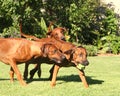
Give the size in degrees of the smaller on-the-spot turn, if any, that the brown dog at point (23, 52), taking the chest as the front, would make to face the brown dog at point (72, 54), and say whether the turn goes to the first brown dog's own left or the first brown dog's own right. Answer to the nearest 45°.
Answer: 0° — it already faces it

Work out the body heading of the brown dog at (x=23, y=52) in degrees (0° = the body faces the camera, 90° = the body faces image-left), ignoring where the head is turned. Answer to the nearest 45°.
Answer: approximately 270°
